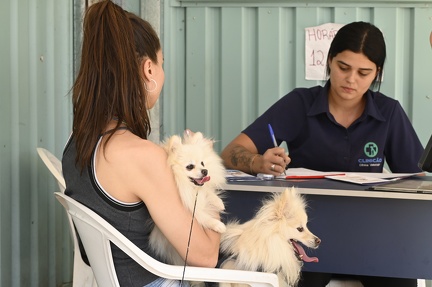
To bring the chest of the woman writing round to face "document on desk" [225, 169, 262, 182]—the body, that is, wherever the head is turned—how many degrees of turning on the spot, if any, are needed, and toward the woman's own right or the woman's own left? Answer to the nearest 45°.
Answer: approximately 45° to the woman's own right

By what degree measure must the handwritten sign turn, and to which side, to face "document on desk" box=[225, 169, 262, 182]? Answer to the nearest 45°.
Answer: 0° — it already faces it

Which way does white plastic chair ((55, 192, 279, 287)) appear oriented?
to the viewer's right

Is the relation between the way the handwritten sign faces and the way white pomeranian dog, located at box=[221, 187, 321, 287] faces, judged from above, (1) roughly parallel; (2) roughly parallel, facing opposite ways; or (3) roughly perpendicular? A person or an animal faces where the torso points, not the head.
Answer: roughly perpendicular

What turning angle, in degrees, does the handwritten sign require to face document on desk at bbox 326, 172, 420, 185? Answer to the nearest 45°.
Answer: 0° — it already faces it

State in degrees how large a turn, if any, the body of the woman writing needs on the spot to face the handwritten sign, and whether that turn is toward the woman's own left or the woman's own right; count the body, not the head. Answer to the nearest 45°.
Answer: approximately 180°

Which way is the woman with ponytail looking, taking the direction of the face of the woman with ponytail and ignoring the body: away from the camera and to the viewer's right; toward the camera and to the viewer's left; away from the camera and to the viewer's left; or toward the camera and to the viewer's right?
away from the camera and to the viewer's right

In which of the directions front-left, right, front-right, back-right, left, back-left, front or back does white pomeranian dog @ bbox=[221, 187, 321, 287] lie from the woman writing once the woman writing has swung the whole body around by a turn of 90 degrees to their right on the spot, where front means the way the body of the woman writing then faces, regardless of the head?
left

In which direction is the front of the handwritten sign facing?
toward the camera

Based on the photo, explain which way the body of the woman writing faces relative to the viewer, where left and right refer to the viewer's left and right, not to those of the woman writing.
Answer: facing the viewer

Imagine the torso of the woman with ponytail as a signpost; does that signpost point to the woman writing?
yes

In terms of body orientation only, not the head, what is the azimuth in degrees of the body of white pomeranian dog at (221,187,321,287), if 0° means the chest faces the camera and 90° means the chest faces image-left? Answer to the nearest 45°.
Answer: approximately 270°

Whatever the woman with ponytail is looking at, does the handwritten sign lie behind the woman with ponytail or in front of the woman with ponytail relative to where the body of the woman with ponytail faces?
in front

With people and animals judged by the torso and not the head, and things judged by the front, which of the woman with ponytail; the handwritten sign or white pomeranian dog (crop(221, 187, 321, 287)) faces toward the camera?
the handwritten sign

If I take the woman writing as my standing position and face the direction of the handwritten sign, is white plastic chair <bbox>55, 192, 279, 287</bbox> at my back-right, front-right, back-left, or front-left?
back-left

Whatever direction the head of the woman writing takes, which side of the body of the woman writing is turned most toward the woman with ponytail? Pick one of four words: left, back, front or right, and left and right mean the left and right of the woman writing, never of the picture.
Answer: front

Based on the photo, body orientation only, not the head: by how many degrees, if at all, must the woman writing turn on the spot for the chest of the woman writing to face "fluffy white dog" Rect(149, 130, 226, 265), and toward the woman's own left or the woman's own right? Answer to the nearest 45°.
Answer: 0° — they already face it

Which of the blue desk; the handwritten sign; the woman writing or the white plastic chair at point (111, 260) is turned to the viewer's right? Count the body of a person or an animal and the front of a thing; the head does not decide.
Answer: the white plastic chair
